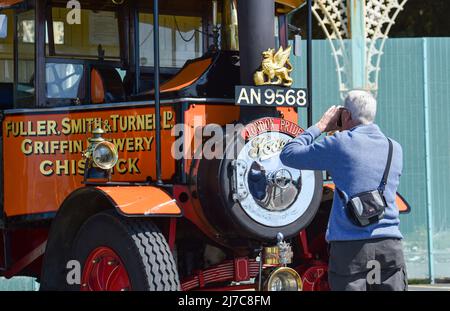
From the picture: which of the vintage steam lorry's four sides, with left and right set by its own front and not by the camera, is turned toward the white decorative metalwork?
left

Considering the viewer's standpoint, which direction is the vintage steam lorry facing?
facing the viewer and to the right of the viewer
